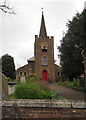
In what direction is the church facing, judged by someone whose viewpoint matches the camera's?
facing the viewer

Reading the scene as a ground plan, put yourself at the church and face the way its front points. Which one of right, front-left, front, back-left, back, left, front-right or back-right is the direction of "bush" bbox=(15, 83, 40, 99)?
front

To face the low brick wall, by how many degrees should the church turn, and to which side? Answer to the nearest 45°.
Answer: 0° — it already faces it

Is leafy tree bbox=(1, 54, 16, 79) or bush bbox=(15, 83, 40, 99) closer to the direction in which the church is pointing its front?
the bush

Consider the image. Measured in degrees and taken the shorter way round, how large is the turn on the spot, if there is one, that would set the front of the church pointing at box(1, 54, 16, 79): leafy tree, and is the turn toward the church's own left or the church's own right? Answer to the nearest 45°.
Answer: approximately 90° to the church's own right

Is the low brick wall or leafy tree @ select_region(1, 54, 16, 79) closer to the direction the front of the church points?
the low brick wall
